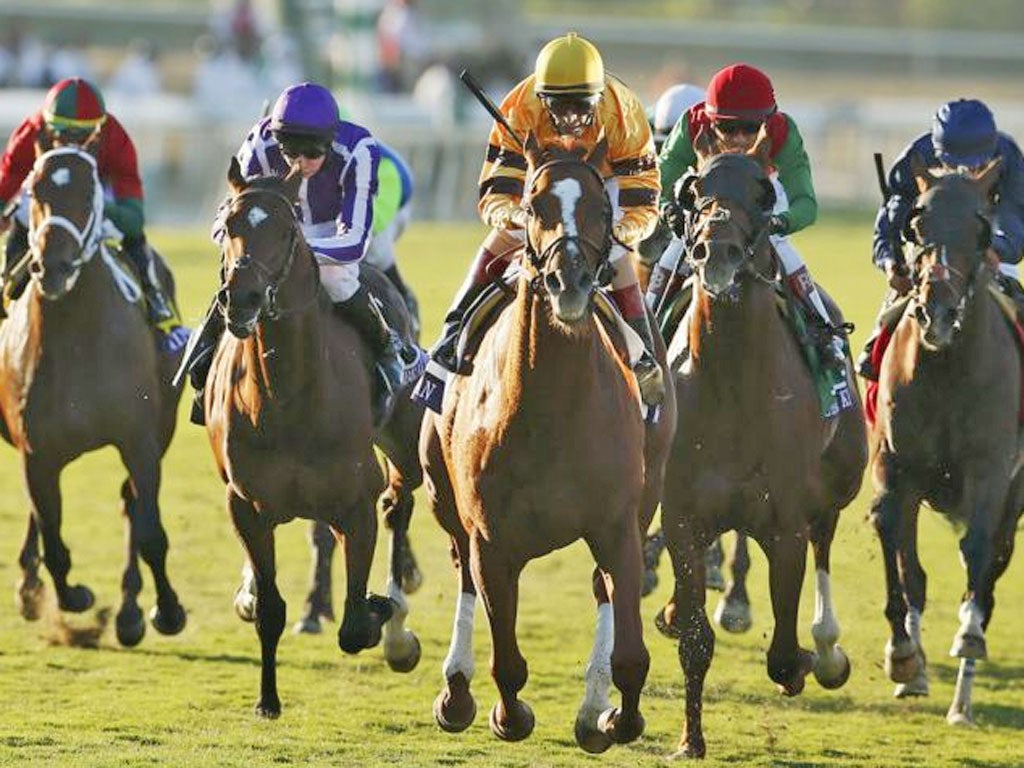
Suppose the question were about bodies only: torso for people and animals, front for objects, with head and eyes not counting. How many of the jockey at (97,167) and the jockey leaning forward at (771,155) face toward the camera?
2

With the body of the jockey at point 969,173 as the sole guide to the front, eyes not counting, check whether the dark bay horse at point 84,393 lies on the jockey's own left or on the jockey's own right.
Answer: on the jockey's own right

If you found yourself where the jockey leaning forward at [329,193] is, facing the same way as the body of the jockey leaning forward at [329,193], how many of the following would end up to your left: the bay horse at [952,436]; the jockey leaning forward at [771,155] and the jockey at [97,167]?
2

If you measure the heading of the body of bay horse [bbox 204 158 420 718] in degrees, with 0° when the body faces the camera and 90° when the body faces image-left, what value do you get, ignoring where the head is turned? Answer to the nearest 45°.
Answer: approximately 0°

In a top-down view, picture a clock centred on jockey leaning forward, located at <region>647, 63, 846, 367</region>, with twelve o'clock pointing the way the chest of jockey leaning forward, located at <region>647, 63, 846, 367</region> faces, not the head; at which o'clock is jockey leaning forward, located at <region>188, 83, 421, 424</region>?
jockey leaning forward, located at <region>188, 83, 421, 424</region> is roughly at 3 o'clock from jockey leaning forward, located at <region>647, 63, 846, 367</region>.
